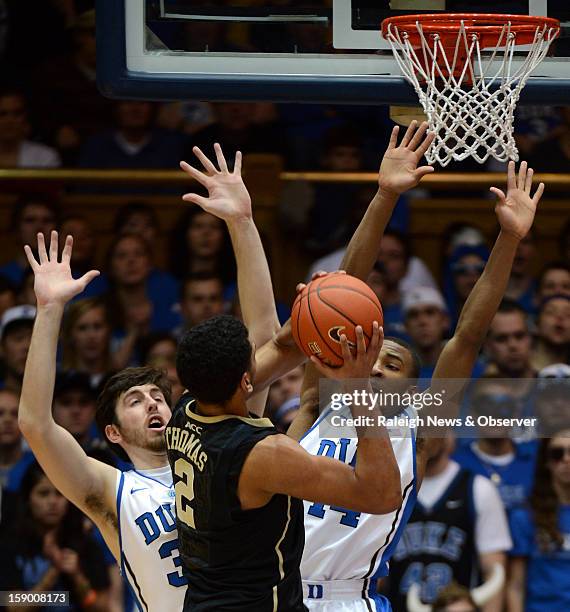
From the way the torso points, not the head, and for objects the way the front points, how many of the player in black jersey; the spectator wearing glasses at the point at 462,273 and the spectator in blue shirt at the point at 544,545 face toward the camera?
2

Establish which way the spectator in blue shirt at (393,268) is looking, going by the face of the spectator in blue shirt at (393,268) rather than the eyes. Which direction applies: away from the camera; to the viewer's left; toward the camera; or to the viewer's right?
toward the camera

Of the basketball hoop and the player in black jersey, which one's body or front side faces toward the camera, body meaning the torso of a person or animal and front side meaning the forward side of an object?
the basketball hoop

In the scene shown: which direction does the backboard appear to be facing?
toward the camera

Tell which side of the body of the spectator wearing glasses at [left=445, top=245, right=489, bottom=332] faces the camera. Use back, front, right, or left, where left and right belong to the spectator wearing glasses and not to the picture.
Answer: front

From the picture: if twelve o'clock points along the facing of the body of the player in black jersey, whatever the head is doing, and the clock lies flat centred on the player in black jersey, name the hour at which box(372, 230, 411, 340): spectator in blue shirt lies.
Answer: The spectator in blue shirt is roughly at 11 o'clock from the player in black jersey.

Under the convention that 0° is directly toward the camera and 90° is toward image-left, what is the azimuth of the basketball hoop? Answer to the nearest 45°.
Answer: approximately 0°

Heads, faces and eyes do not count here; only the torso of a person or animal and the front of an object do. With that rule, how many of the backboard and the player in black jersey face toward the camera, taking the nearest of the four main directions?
1

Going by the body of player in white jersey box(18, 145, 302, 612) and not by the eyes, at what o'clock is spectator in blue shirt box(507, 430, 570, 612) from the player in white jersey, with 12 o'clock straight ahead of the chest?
The spectator in blue shirt is roughly at 9 o'clock from the player in white jersey.

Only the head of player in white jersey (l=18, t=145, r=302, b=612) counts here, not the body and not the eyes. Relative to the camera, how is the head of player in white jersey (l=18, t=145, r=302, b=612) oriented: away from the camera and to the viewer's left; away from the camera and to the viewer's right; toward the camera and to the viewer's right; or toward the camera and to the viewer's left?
toward the camera and to the viewer's right

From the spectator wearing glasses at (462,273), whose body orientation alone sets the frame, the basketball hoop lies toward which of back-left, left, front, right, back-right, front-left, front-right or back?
front

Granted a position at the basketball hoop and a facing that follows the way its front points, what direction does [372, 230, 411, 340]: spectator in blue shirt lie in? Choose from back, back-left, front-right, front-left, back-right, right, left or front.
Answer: back

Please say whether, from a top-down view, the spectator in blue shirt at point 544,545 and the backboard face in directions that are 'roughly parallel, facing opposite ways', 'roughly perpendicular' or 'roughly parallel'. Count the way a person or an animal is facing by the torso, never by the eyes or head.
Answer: roughly parallel

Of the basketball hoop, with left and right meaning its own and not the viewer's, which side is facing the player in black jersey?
front

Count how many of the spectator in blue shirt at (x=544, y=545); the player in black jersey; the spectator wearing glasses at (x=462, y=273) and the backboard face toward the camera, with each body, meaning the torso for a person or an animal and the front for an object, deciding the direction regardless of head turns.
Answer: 3

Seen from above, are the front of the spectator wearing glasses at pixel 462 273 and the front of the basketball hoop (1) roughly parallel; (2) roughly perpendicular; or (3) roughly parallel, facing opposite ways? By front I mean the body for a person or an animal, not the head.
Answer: roughly parallel

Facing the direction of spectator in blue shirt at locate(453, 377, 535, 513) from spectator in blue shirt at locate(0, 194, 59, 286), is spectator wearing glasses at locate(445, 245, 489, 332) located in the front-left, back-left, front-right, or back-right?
front-left
